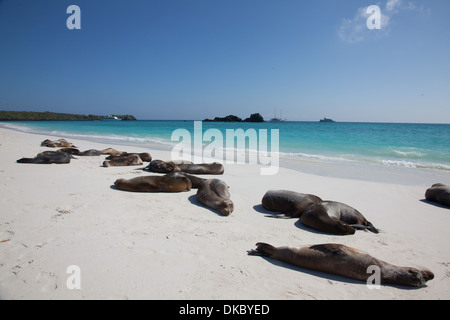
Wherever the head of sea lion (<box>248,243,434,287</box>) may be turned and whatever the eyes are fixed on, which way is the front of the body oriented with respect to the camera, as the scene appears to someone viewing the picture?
to the viewer's right

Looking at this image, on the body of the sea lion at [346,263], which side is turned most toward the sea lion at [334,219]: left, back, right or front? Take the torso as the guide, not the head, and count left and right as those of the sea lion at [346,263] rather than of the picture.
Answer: left

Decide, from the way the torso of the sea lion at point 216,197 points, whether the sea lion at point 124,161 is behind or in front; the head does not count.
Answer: behind

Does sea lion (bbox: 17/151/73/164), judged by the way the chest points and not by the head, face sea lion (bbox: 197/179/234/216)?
no

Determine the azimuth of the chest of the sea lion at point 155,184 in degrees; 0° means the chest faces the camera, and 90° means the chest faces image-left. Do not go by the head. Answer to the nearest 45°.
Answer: approximately 90°
